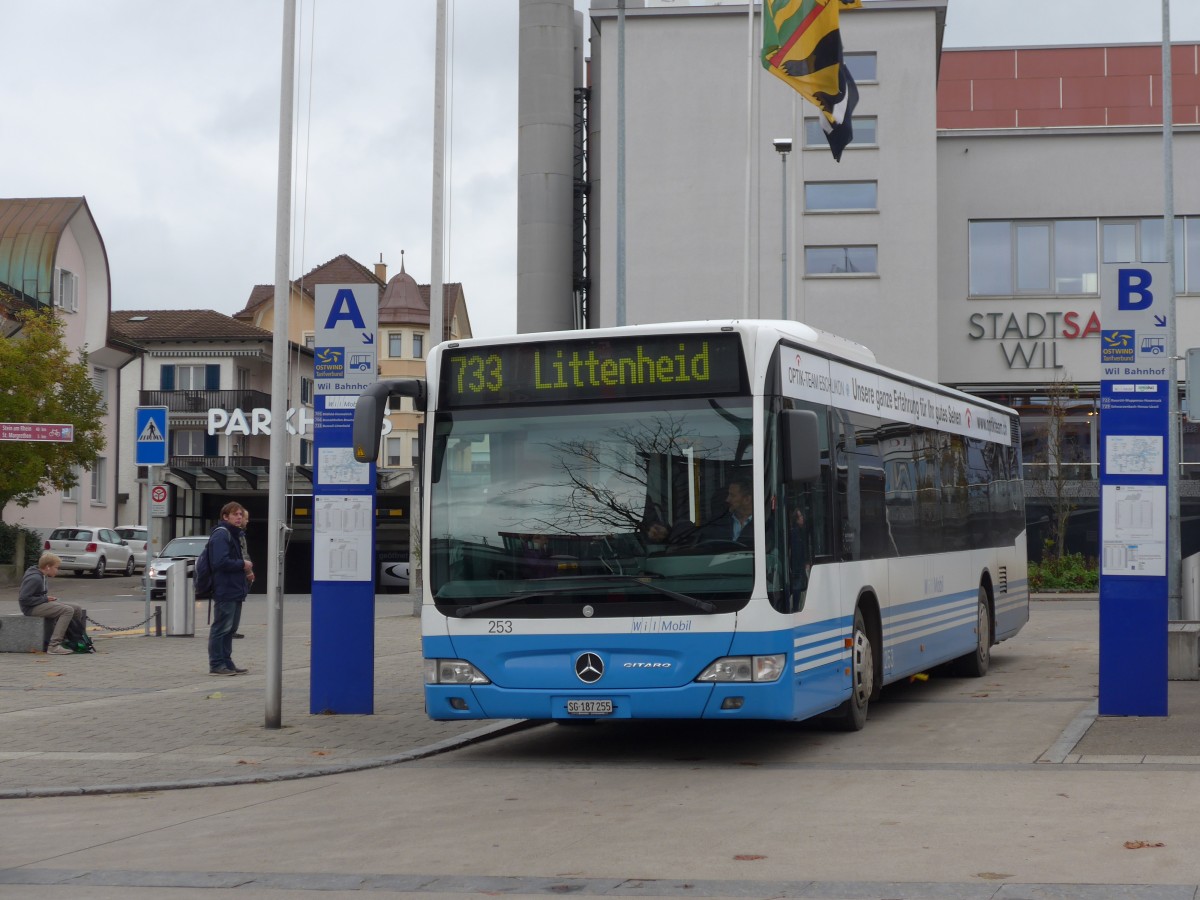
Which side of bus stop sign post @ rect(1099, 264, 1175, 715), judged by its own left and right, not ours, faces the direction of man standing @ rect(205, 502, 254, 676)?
right

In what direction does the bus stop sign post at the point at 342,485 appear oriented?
toward the camera

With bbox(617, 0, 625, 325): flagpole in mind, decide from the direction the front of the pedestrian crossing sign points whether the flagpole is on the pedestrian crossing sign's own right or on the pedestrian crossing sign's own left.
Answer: on the pedestrian crossing sign's own left

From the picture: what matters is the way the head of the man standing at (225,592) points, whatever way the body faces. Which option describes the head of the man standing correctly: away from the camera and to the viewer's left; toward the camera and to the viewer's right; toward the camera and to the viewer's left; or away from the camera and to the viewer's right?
toward the camera and to the viewer's right

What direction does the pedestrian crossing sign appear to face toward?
toward the camera

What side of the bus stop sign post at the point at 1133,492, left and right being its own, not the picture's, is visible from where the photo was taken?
front

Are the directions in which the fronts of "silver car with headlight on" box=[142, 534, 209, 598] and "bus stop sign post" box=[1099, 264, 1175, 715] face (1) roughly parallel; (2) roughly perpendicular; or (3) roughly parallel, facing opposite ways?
roughly parallel

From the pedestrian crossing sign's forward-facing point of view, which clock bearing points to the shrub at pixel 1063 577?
The shrub is roughly at 8 o'clock from the pedestrian crossing sign.

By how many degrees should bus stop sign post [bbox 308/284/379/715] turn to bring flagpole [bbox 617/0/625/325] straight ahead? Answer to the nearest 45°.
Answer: approximately 180°

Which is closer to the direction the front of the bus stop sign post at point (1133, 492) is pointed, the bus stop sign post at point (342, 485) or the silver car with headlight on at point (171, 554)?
the bus stop sign post at point (342, 485)

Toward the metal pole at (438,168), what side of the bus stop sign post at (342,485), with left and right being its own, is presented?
back
